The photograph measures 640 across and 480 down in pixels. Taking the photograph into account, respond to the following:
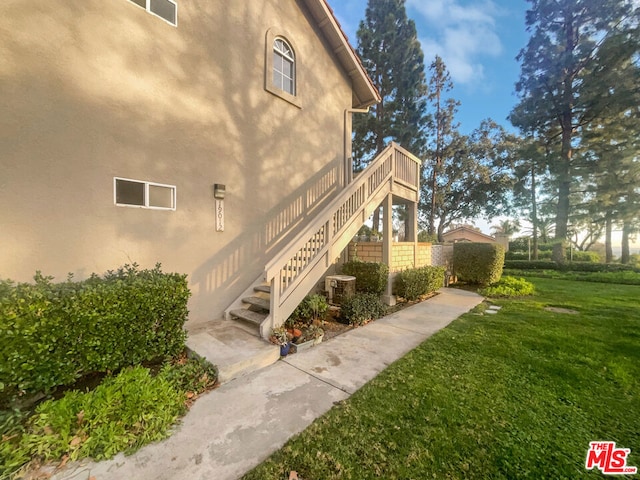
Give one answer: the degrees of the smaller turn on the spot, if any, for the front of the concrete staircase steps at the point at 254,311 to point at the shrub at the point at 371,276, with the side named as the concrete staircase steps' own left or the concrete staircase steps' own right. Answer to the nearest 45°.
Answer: approximately 135° to the concrete staircase steps' own left

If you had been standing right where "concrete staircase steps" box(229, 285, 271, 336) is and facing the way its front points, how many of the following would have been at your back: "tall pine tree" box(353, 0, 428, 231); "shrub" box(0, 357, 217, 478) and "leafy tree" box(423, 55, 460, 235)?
2

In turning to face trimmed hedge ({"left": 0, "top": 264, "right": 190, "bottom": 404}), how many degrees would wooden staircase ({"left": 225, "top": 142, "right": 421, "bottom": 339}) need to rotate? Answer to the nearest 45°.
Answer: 0° — it already faces it

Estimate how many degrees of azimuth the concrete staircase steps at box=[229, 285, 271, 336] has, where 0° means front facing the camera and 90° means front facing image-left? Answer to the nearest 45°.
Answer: approximately 45°

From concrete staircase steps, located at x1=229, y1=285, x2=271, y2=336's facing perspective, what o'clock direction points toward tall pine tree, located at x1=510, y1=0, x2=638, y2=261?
The tall pine tree is roughly at 7 o'clock from the concrete staircase steps.

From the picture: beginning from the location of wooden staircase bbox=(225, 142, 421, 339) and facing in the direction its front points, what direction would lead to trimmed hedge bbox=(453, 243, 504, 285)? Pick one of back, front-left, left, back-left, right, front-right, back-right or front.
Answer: back

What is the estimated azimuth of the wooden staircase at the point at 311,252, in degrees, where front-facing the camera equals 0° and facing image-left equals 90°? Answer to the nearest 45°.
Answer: approximately 45°

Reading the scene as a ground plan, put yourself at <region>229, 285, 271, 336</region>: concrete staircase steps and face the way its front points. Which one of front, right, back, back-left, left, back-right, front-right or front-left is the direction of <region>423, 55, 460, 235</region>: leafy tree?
back

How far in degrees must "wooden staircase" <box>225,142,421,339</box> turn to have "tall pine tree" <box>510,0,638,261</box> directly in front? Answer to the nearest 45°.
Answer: approximately 180°

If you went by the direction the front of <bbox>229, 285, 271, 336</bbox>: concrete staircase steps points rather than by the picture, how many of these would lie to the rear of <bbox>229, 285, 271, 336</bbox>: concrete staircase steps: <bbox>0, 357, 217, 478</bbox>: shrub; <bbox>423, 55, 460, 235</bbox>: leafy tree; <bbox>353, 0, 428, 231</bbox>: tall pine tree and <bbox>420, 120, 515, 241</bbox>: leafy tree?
3

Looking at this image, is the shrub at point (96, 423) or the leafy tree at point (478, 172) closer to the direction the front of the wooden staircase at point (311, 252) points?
the shrub
